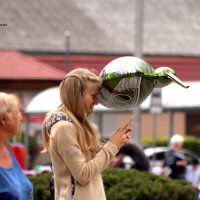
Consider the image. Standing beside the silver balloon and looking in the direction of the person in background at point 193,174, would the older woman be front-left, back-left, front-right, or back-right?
back-left

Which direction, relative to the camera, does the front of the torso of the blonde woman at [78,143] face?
to the viewer's right

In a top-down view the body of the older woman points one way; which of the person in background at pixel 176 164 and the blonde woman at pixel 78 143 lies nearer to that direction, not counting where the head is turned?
the blonde woman

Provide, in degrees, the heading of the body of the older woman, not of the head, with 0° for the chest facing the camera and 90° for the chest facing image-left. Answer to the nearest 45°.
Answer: approximately 315°

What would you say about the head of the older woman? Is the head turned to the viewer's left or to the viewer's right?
to the viewer's right

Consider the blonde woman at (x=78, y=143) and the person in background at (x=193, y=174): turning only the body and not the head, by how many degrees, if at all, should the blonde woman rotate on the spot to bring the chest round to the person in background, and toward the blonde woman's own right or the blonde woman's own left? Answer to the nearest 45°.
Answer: approximately 90° to the blonde woman's own left

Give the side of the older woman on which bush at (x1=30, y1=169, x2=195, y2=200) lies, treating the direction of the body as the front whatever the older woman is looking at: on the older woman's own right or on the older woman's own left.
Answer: on the older woman's own left

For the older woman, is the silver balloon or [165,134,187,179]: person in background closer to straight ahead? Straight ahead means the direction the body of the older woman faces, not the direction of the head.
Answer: the silver balloon
